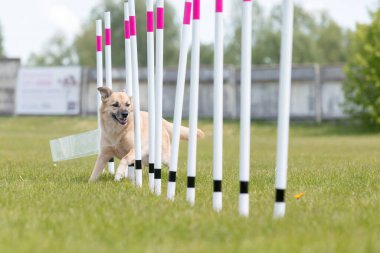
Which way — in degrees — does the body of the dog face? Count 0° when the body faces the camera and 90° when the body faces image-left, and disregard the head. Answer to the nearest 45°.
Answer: approximately 45°

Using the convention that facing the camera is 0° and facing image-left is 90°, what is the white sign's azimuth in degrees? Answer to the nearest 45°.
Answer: approximately 0°

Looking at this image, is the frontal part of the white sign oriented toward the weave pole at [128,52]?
yes

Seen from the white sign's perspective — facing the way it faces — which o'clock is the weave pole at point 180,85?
The weave pole is roughly at 12 o'clock from the white sign.
